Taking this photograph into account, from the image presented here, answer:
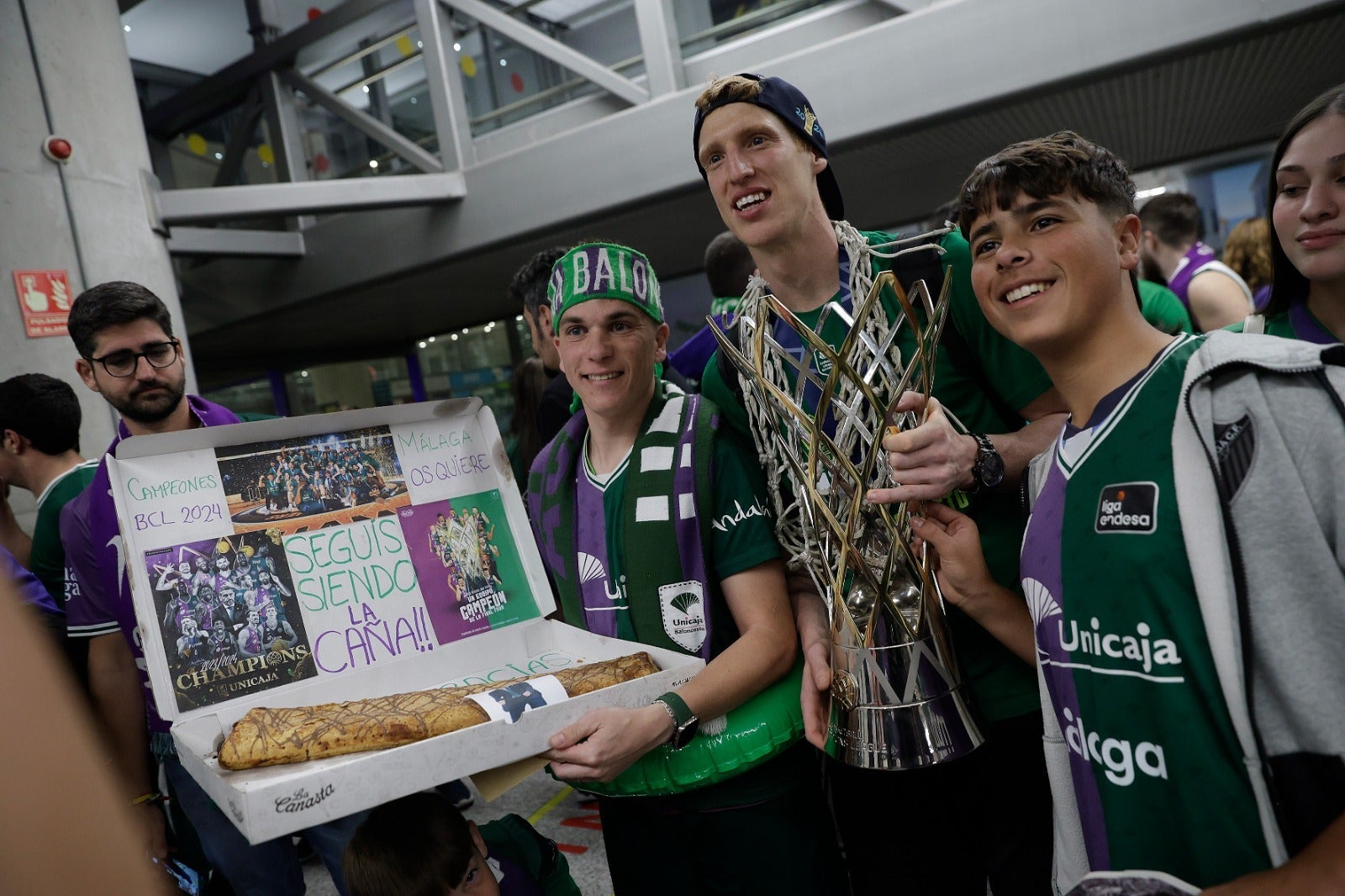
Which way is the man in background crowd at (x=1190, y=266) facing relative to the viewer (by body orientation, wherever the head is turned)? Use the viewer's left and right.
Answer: facing away from the viewer and to the left of the viewer

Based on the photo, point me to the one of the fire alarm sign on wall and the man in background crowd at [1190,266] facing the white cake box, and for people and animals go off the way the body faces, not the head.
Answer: the fire alarm sign on wall

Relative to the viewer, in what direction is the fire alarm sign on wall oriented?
toward the camera

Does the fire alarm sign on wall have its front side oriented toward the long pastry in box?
yes

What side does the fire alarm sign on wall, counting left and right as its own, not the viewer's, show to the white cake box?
front

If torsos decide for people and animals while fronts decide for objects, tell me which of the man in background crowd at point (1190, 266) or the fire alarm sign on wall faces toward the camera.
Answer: the fire alarm sign on wall

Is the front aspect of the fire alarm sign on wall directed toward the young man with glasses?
yes

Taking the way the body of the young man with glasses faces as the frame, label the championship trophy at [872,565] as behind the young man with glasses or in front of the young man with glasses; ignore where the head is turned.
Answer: in front

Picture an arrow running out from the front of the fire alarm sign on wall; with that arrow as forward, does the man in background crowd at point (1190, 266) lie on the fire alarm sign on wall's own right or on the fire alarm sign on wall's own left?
on the fire alarm sign on wall's own left

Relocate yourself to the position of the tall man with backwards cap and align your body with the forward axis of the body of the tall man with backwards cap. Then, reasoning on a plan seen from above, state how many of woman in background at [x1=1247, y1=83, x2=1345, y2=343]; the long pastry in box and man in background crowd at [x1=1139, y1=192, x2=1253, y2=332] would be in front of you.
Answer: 1

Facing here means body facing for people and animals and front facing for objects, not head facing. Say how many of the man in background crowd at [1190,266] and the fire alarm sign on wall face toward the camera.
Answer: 1

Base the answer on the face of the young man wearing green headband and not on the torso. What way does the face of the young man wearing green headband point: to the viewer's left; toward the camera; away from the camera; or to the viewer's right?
toward the camera

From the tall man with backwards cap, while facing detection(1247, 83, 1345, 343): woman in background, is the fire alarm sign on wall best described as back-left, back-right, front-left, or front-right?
back-left
